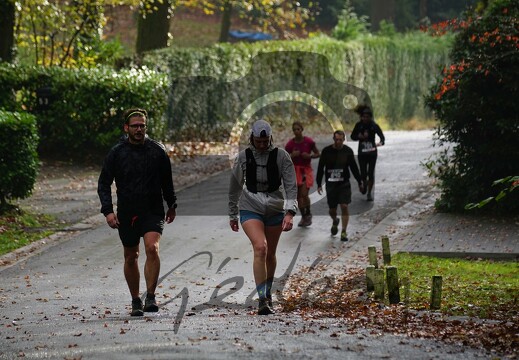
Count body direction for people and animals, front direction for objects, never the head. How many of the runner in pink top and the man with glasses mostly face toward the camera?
2

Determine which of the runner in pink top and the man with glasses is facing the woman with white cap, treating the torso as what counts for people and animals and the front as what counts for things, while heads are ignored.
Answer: the runner in pink top

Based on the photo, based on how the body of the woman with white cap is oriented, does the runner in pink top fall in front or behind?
behind

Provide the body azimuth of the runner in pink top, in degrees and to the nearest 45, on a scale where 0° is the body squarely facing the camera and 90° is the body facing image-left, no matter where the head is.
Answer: approximately 0°

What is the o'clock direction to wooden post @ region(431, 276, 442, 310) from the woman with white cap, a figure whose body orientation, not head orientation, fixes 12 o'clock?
The wooden post is roughly at 9 o'clock from the woman with white cap.
